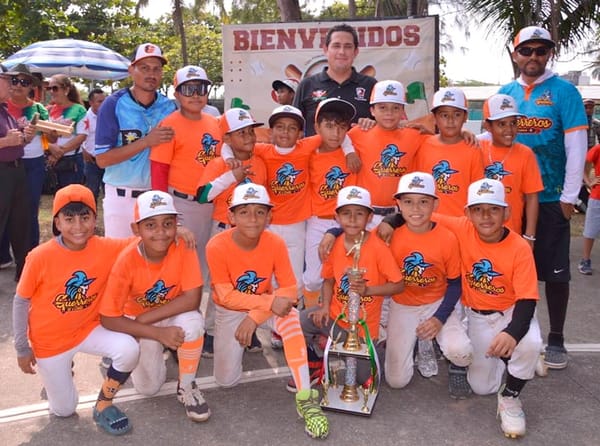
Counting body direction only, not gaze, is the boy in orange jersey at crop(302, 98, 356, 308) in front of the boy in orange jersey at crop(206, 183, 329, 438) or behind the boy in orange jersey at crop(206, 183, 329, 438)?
behind

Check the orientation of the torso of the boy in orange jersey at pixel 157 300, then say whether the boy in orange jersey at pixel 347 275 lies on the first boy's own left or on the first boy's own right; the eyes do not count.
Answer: on the first boy's own left

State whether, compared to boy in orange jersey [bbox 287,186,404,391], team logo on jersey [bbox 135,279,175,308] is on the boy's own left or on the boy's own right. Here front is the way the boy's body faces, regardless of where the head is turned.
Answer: on the boy's own right

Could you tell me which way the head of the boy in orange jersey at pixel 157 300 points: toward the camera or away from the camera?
toward the camera

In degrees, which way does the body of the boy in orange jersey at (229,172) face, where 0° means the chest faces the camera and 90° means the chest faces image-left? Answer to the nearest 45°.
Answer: approximately 315°

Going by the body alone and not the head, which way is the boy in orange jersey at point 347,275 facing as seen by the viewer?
toward the camera

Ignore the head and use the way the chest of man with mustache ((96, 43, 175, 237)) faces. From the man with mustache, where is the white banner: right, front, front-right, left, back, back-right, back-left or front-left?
left

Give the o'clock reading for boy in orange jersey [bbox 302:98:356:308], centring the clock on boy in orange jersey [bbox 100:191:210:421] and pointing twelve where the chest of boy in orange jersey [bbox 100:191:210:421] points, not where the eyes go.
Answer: boy in orange jersey [bbox 302:98:356:308] is roughly at 8 o'clock from boy in orange jersey [bbox 100:191:210:421].

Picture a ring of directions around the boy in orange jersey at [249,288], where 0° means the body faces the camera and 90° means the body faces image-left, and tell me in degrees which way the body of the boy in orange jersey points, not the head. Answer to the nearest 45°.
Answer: approximately 0°

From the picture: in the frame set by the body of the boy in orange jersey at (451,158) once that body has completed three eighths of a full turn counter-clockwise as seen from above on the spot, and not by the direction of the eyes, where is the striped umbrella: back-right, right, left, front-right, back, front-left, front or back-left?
left

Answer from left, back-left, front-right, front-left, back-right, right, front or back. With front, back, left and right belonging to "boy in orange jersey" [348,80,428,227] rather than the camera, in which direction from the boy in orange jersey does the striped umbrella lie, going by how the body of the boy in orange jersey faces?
back-right

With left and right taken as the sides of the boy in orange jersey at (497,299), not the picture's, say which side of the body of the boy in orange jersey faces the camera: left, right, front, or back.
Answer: front

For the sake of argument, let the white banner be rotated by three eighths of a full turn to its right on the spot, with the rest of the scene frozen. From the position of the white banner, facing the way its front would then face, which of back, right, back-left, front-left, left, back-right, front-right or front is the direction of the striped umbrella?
front

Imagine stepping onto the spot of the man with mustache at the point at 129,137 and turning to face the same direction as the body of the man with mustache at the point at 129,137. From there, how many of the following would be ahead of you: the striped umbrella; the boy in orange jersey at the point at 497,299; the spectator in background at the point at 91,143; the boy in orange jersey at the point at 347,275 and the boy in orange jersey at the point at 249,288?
3
